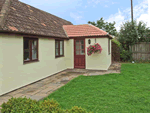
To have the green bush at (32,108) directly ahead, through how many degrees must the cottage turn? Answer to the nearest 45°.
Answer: approximately 45° to its right

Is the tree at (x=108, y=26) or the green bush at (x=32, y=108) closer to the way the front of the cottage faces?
the green bush

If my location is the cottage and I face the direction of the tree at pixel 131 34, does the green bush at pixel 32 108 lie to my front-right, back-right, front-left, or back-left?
back-right

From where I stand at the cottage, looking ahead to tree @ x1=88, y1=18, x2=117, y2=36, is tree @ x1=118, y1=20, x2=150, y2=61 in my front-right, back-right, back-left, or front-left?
front-right

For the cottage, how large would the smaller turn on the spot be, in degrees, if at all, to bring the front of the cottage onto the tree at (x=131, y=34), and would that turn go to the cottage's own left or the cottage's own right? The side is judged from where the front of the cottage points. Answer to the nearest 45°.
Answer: approximately 90° to the cottage's own left
